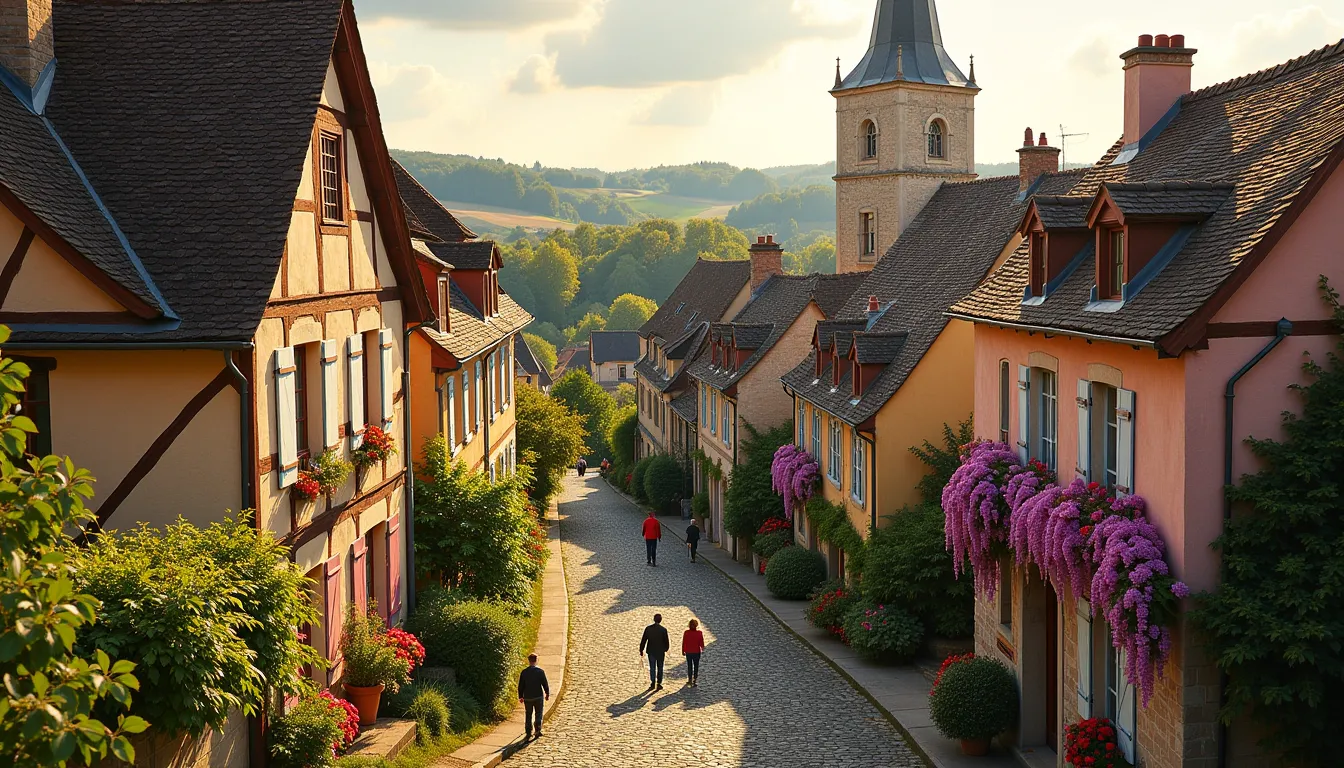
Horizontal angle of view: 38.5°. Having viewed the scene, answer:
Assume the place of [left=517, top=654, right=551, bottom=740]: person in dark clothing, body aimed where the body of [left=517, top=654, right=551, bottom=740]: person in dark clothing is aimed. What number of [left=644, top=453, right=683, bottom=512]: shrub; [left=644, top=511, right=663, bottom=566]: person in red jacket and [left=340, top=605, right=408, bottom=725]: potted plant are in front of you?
2

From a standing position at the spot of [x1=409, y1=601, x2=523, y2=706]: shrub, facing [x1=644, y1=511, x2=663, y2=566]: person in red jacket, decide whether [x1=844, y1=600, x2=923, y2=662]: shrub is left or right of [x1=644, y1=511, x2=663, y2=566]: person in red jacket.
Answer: right

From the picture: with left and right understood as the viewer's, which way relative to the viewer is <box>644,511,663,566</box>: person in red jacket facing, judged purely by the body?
facing away from the viewer

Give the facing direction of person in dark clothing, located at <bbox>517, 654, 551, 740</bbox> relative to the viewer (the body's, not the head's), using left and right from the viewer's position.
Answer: facing away from the viewer

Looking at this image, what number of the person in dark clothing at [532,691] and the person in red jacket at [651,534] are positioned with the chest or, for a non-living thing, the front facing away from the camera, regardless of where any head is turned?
2

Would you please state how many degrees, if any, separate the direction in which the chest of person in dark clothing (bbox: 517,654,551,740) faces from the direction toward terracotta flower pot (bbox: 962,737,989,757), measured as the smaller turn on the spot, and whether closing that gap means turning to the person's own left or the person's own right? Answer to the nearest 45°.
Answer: approximately 90° to the person's own right

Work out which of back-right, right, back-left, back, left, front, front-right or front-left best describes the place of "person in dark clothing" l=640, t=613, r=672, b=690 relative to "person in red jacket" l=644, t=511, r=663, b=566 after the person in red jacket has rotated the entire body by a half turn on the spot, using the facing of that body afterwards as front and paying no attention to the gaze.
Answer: front

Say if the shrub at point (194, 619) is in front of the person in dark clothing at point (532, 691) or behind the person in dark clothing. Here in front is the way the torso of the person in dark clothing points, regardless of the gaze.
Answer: behind

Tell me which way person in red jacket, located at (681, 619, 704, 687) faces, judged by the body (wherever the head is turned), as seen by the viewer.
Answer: away from the camera

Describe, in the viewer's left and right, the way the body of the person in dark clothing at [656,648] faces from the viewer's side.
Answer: facing away from the viewer

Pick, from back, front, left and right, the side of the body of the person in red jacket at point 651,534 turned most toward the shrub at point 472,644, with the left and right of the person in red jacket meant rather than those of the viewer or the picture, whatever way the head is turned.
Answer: back
